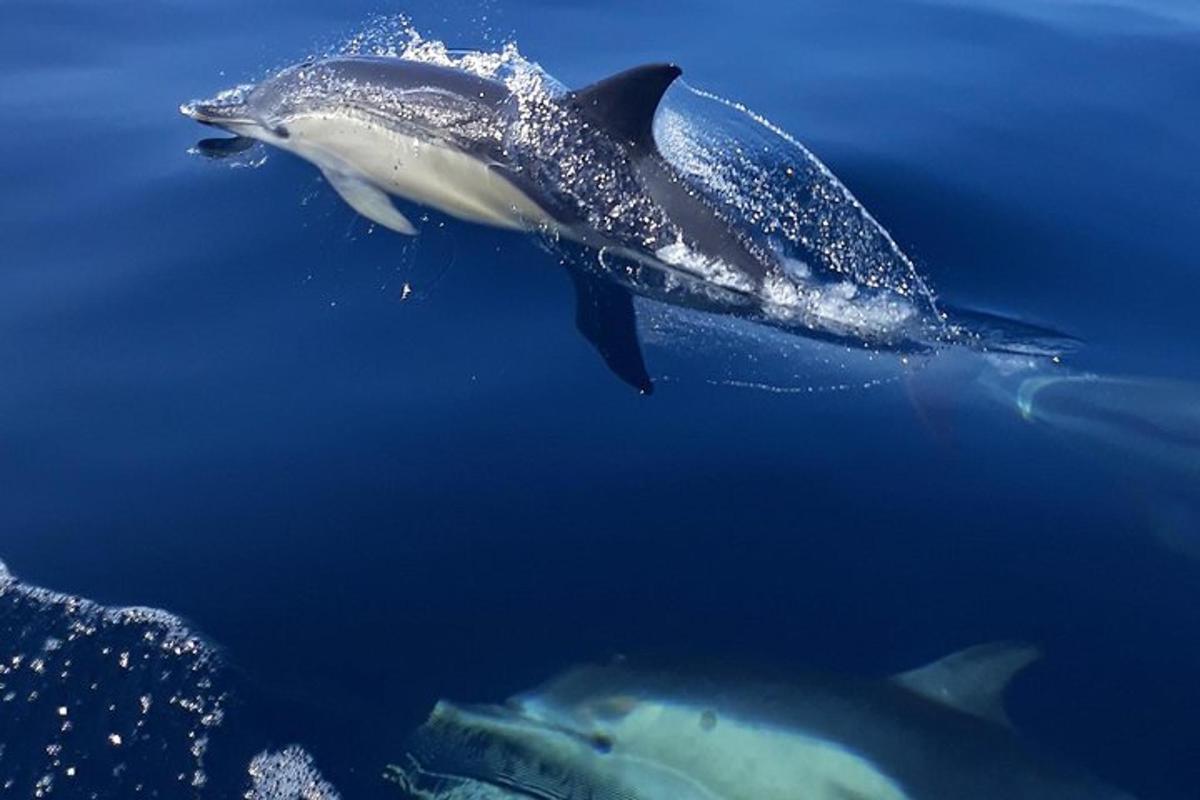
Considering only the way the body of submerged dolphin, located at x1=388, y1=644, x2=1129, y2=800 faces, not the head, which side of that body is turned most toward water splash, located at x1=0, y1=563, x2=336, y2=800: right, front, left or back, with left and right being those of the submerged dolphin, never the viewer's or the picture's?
front

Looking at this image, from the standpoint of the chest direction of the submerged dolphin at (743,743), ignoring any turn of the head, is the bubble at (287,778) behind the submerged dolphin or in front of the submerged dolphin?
in front

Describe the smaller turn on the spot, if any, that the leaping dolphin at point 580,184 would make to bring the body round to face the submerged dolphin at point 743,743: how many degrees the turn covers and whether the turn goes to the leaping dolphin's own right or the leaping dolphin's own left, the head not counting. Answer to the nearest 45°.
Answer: approximately 90° to the leaping dolphin's own left

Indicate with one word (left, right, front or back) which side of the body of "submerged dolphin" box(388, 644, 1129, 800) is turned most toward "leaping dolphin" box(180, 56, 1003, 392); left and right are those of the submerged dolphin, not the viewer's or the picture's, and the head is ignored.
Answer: right

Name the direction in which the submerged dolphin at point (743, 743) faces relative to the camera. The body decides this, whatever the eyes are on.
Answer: to the viewer's left

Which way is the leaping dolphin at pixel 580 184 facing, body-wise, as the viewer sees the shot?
to the viewer's left

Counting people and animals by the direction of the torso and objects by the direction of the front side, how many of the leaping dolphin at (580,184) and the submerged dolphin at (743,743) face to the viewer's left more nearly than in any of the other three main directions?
2

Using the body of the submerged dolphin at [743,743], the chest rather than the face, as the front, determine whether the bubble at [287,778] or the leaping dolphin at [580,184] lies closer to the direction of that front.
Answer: the bubble

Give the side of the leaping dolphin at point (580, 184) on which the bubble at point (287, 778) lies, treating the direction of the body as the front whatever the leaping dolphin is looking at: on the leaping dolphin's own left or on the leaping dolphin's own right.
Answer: on the leaping dolphin's own left

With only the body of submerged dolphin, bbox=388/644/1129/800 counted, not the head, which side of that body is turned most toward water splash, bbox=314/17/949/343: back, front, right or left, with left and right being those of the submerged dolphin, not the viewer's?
right

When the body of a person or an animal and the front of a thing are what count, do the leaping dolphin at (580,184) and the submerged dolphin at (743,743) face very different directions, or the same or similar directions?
same or similar directions
